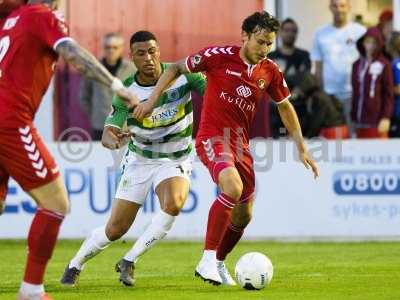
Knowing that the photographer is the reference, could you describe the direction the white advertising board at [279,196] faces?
facing the viewer

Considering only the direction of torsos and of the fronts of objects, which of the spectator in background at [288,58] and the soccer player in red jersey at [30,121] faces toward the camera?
the spectator in background

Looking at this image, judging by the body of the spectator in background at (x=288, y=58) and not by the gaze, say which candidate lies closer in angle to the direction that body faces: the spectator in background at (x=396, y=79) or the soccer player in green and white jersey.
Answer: the soccer player in green and white jersey

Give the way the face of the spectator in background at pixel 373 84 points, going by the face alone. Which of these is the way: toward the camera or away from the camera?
toward the camera

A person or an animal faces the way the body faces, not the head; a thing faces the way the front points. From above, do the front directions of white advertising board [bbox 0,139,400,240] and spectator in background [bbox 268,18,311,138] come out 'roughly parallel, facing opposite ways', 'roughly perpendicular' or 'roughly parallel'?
roughly parallel

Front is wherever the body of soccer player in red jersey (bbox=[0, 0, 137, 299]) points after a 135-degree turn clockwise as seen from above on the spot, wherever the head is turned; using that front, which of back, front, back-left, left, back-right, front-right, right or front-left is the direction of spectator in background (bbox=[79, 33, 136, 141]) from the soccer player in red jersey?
back

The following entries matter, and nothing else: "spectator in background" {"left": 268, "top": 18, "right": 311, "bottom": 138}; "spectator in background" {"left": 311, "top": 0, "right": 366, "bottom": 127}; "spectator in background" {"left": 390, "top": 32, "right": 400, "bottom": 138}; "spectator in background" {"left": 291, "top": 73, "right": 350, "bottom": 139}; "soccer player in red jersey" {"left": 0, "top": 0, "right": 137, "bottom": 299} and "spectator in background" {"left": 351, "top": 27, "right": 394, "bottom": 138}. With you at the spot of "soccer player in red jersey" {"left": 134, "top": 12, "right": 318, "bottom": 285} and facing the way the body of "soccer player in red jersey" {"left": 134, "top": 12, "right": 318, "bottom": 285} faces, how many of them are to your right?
1
